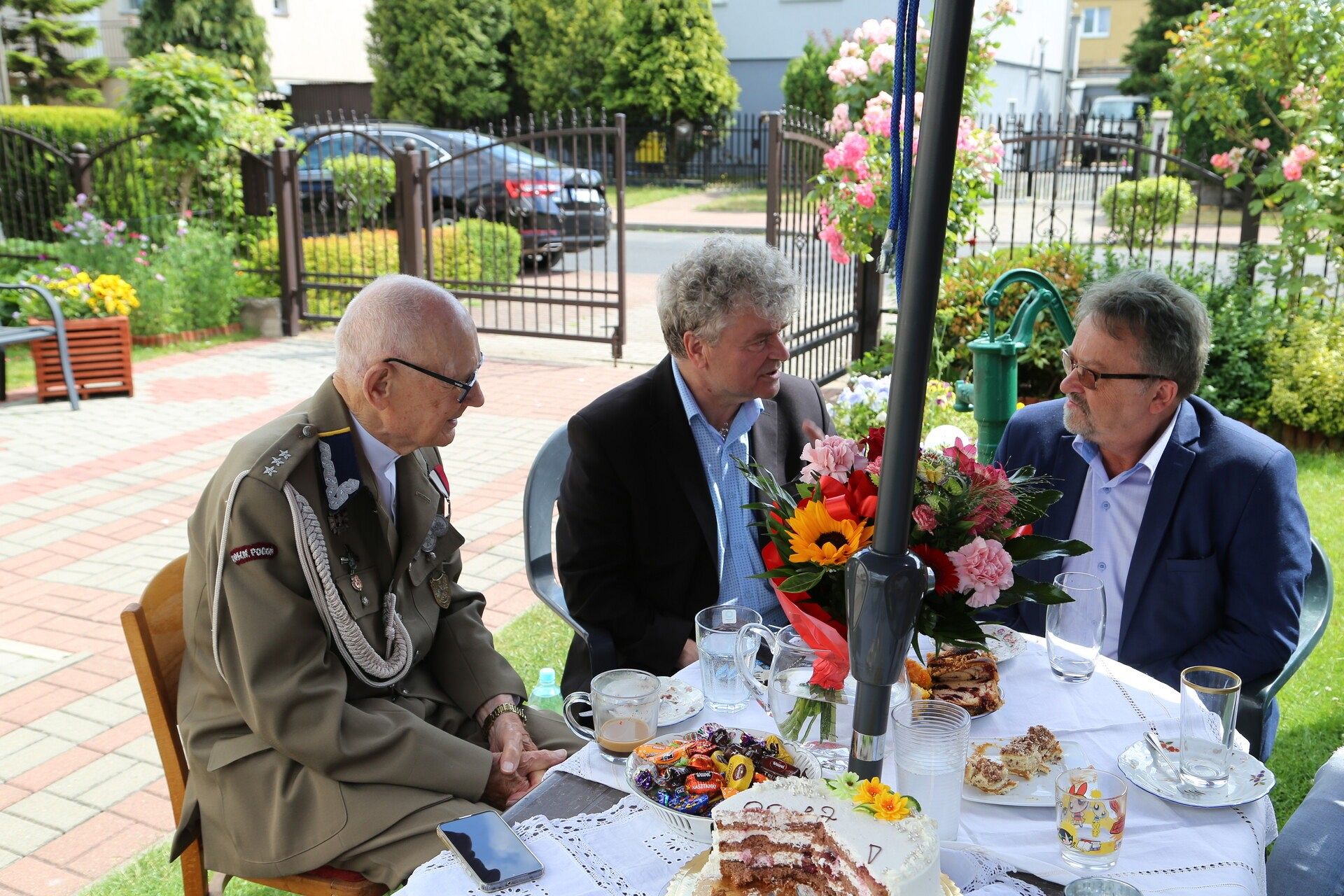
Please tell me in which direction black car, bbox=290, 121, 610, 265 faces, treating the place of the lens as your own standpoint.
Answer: facing away from the viewer and to the left of the viewer

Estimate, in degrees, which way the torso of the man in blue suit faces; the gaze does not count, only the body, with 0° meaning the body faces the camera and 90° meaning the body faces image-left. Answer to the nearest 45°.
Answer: approximately 45°

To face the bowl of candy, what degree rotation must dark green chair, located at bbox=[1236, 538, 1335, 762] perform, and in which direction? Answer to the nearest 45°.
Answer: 0° — it already faces it

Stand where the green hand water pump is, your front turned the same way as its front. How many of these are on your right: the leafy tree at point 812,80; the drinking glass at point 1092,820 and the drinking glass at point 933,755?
1

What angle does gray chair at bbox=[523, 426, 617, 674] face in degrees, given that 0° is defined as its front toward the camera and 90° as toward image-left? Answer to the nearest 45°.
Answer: approximately 315°

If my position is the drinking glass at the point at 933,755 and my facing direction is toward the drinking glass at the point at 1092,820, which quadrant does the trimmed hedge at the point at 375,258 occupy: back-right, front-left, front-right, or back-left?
back-left

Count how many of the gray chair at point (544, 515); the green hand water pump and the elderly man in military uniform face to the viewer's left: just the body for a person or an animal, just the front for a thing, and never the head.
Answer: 1

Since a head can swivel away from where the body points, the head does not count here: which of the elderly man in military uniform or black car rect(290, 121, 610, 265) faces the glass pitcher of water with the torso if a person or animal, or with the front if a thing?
the elderly man in military uniform

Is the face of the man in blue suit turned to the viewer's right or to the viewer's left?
to the viewer's left

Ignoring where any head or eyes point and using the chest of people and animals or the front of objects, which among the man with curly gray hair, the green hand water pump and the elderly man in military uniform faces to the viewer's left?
the green hand water pump

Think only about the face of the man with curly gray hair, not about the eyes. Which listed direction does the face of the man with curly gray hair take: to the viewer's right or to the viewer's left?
to the viewer's right

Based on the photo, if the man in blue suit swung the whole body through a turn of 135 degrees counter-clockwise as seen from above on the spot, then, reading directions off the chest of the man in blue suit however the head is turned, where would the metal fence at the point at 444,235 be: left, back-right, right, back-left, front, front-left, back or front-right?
back-left

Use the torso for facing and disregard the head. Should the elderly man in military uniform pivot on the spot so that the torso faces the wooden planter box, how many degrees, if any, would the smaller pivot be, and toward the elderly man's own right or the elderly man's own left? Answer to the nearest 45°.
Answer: approximately 135° to the elderly man's own left

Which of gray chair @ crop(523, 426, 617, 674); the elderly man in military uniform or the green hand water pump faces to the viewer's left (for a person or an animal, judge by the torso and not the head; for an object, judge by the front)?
the green hand water pump

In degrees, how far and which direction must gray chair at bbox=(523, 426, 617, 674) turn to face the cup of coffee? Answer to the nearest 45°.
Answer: approximately 45° to its right
